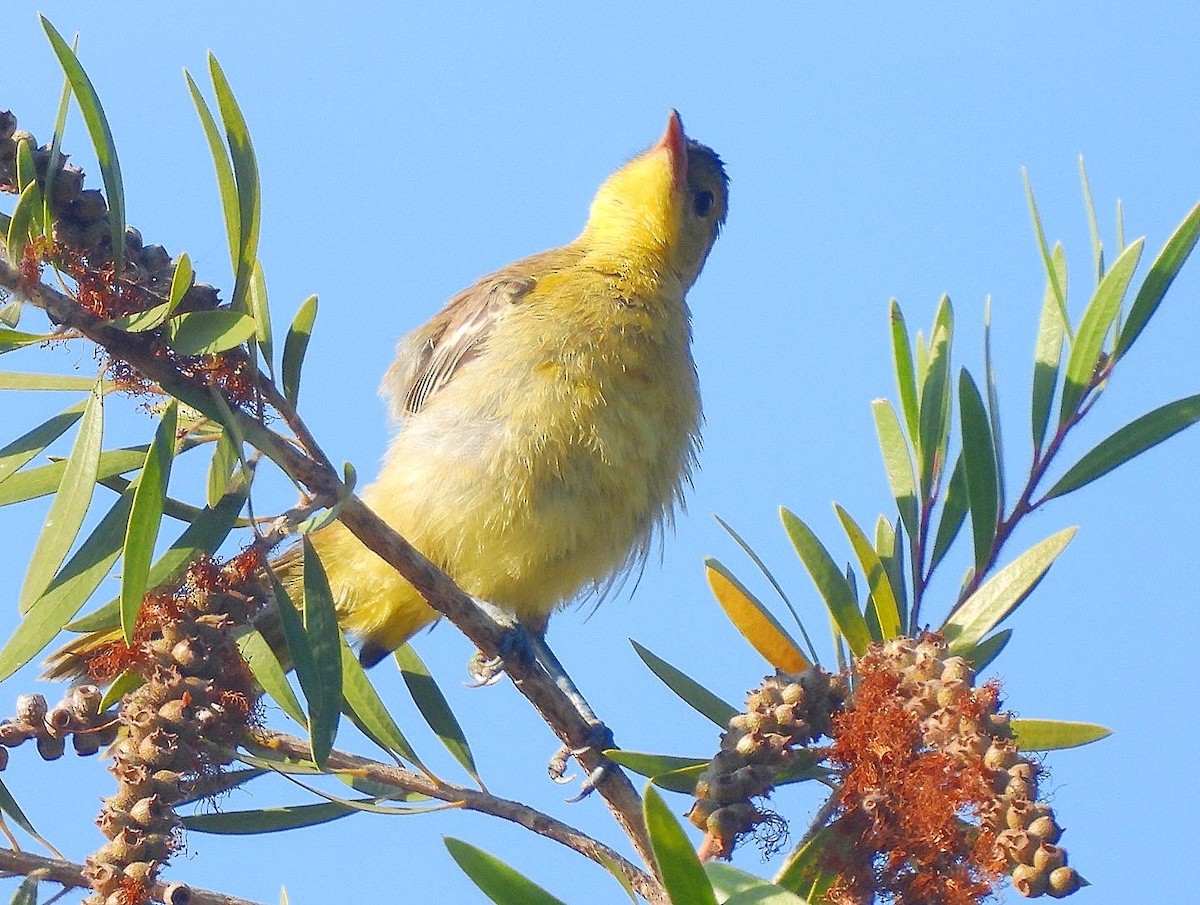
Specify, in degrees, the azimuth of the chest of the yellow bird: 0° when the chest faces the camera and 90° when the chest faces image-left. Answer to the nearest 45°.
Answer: approximately 315°
